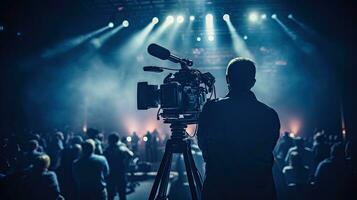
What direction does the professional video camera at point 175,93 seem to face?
to the viewer's left

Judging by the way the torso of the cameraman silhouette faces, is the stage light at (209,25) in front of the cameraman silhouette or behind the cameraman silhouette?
in front

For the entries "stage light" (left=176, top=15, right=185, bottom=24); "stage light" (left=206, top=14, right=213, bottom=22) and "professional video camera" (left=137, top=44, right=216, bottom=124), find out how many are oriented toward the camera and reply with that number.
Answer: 2

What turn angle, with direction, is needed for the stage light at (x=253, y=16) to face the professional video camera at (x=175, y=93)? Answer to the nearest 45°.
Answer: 0° — it already faces it

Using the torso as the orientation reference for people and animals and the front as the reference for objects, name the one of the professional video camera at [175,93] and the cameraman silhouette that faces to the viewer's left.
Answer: the professional video camera

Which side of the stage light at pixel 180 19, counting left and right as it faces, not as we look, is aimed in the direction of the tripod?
front

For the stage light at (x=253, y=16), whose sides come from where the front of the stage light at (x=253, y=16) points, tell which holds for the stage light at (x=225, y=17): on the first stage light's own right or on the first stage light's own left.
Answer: on the first stage light's own right

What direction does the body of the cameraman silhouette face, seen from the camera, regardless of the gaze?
away from the camera

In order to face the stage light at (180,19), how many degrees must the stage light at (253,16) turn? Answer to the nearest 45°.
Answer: approximately 90° to its right

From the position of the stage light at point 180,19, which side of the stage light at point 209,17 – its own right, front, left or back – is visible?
right

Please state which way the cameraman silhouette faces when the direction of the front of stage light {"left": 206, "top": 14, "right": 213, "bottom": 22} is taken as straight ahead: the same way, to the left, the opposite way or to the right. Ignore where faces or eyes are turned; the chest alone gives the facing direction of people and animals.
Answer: the opposite way

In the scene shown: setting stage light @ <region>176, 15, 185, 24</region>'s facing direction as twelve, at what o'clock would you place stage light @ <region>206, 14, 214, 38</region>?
stage light @ <region>206, 14, 214, 38</region> is roughly at 8 o'clock from stage light @ <region>176, 15, 185, 24</region>.
